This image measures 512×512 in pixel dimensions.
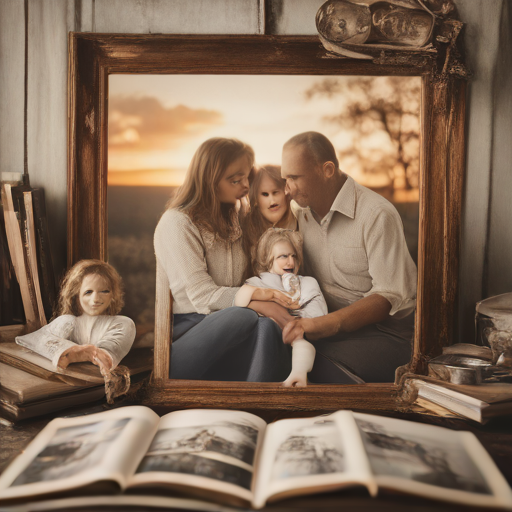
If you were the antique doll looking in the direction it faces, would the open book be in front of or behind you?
in front

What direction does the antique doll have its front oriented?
toward the camera

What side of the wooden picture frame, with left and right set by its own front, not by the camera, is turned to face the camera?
front
